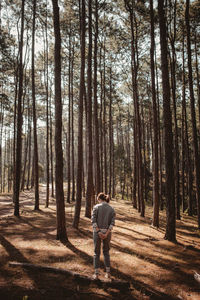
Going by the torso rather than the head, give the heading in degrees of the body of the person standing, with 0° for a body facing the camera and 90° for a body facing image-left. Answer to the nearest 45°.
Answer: approximately 180°

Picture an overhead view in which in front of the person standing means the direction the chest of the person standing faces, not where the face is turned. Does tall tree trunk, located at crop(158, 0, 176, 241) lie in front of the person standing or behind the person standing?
in front

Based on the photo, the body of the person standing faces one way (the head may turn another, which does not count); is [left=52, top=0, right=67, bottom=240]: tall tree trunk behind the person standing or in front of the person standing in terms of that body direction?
in front
